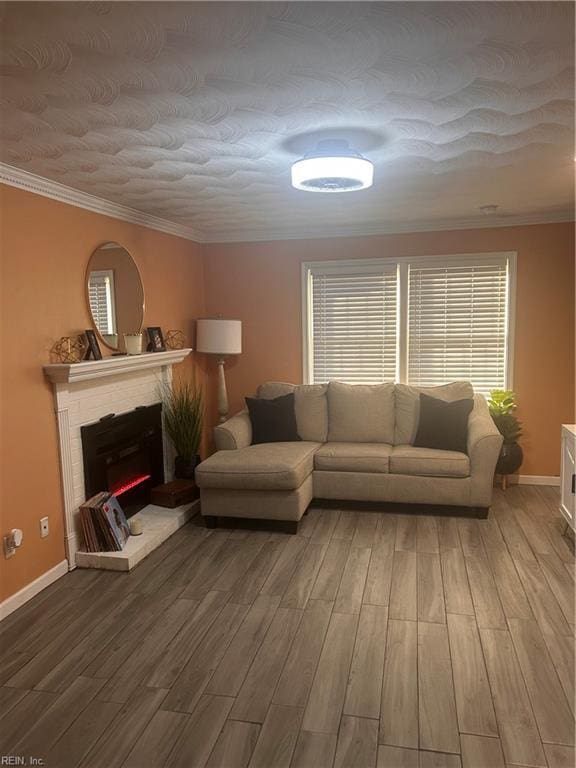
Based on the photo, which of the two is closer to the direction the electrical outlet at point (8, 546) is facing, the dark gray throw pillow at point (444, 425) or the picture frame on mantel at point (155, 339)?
the dark gray throw pillow

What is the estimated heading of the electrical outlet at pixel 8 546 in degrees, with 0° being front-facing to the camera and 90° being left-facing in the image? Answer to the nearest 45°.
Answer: approximately 315°

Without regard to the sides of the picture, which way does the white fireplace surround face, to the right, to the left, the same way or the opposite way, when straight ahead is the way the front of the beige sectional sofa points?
to the left

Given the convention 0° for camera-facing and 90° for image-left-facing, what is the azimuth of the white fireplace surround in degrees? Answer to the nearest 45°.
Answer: approximately 315°

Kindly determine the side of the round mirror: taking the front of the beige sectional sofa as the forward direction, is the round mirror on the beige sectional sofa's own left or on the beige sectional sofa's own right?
on the beige sectional sofa's own right
